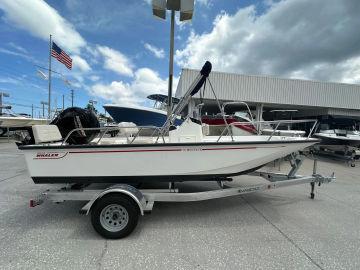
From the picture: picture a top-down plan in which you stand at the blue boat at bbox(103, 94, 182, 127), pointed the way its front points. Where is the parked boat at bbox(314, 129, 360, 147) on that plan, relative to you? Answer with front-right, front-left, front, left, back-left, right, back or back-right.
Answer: back

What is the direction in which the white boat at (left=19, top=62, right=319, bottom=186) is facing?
to the viewer's right

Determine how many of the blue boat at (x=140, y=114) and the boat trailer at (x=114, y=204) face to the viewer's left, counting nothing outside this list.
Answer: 1

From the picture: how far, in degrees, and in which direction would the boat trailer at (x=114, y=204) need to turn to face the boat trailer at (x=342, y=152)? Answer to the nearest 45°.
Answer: approximately 45° to its left

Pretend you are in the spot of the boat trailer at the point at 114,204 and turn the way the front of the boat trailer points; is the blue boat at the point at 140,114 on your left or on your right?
on your left

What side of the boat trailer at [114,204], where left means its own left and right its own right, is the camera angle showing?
right

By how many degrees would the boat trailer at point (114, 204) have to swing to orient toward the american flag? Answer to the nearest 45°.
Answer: approximately 135° to its left

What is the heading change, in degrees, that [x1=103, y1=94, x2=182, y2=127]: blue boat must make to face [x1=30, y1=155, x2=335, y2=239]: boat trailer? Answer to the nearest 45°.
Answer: approximately 90° to its left

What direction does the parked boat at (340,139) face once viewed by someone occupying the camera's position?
facing to the left of the viewer

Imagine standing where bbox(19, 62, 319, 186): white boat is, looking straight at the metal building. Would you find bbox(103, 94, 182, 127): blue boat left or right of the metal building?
left

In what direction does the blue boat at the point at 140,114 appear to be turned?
to the viewer's left

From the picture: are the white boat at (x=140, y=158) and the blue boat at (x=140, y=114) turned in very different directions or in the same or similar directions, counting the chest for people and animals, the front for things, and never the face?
very different directions

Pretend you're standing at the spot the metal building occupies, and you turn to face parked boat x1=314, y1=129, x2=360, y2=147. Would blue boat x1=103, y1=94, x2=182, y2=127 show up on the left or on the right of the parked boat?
right
